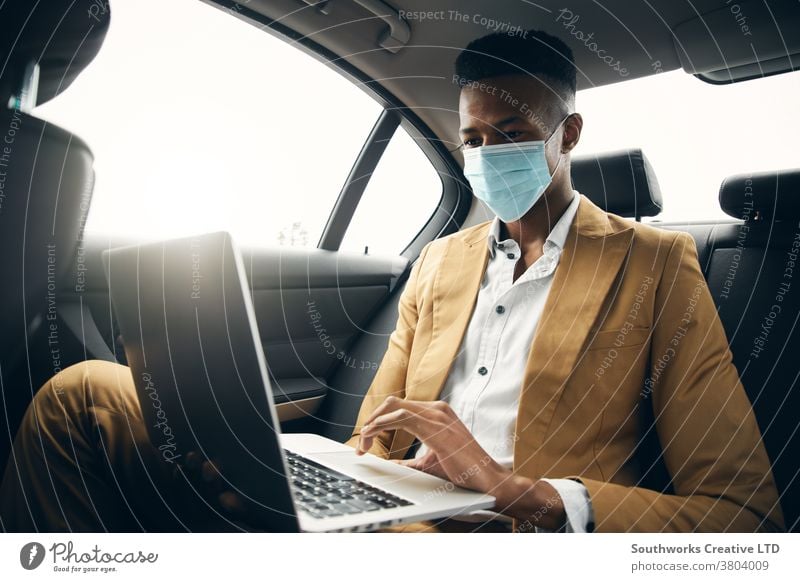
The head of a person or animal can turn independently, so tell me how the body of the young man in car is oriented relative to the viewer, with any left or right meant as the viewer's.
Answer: facing the viewer and to the left of the viewer

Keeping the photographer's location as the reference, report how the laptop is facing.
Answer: facing away from the viewer and to the right of the viewer

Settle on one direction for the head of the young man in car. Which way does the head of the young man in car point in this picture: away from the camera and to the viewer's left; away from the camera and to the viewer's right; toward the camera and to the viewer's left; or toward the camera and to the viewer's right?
toward the camera and to the viewer's left
